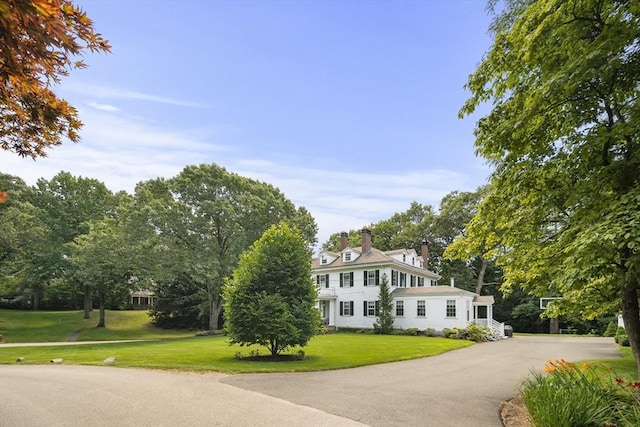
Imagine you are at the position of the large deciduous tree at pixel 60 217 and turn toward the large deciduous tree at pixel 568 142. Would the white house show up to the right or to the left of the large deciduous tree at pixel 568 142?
left

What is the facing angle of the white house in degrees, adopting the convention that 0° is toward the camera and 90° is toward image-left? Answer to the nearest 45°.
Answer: approximately 45°

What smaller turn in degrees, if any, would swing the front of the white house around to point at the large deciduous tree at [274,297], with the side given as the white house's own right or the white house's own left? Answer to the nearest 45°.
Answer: approximately 45° to the white house's own left

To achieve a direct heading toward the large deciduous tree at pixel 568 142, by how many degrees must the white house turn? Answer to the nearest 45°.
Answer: approximately 45° to its left

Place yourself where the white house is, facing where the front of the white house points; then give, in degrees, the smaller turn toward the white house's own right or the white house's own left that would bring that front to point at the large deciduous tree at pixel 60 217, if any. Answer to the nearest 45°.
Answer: approximately 45° to the white house's own right
